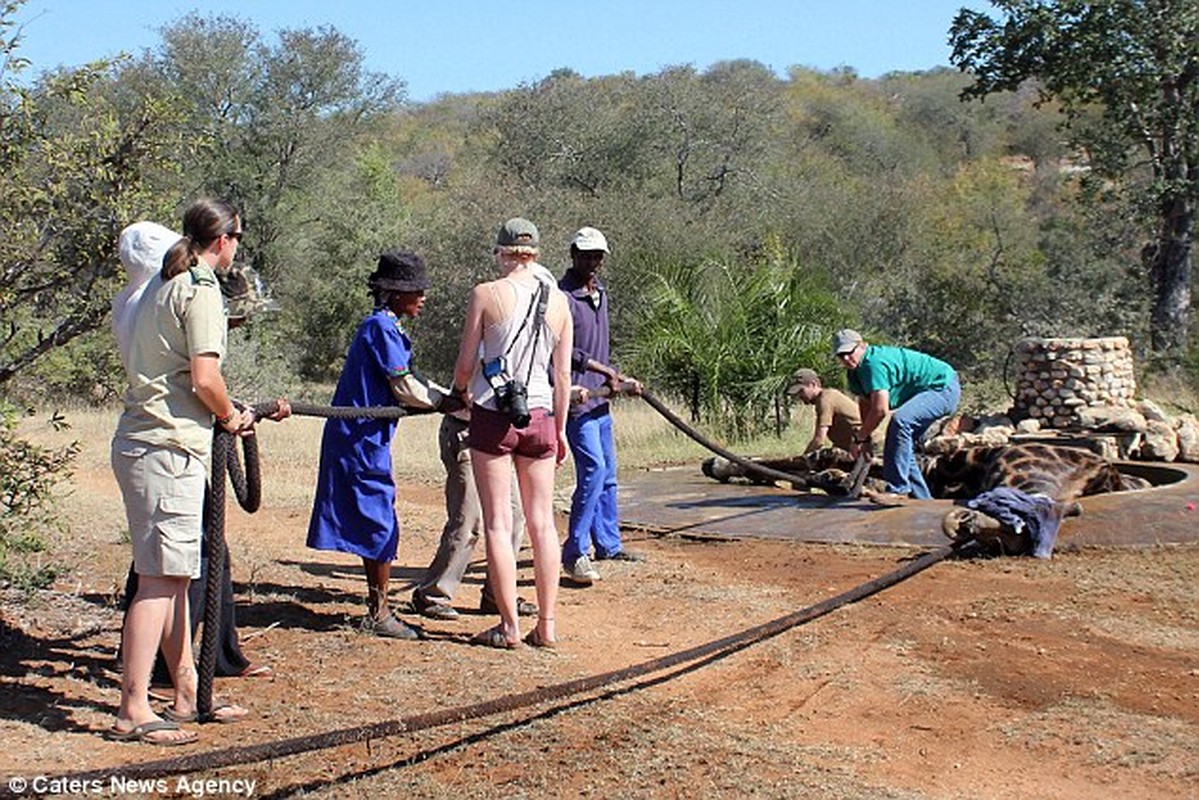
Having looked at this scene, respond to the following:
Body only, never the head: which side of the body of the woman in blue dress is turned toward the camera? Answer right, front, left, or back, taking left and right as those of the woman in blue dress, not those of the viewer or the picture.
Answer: right

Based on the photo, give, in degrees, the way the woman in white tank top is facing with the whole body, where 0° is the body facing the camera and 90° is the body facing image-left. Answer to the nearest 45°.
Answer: approximately 180°

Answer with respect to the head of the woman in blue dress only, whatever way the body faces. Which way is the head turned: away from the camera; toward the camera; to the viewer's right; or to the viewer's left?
to the viewer's right

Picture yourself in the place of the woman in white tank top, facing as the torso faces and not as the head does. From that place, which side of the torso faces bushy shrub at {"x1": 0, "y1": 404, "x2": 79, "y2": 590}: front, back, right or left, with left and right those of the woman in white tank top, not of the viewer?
left

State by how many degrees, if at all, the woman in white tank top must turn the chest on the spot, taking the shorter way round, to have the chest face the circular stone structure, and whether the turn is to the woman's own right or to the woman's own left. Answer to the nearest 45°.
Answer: approximately 45° to the woman's own right

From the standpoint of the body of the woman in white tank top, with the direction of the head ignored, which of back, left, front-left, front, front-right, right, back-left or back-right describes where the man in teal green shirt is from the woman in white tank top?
front-right

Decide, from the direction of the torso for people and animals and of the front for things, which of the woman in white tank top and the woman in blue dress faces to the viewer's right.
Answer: the woman in blue dress

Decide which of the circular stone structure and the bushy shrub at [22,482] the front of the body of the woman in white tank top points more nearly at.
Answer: the circular stone structure

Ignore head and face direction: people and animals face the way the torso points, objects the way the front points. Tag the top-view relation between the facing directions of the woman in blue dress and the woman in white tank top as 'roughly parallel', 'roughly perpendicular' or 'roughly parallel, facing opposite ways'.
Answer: roughly perpendicular

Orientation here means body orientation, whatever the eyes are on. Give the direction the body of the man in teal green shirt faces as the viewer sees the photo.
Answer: to the viewer's left
